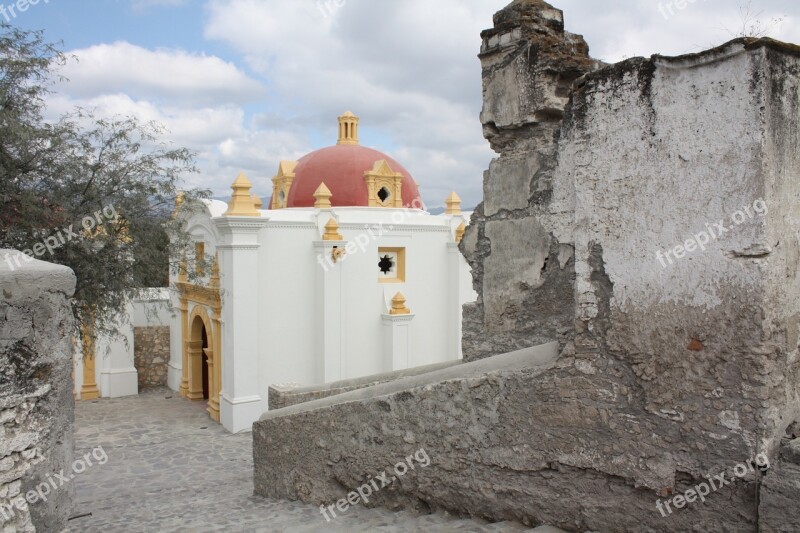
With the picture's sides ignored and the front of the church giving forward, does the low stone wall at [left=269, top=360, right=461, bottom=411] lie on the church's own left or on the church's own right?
on the church's own left

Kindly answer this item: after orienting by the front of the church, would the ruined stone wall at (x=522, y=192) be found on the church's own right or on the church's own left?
on the church's own left

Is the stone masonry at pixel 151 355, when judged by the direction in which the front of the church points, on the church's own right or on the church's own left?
on the church's own right

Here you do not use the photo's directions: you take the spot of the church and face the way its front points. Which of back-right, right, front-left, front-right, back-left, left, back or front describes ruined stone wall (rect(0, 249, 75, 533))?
front-left

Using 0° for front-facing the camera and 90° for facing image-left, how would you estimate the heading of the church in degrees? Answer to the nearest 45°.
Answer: approximately 45°
